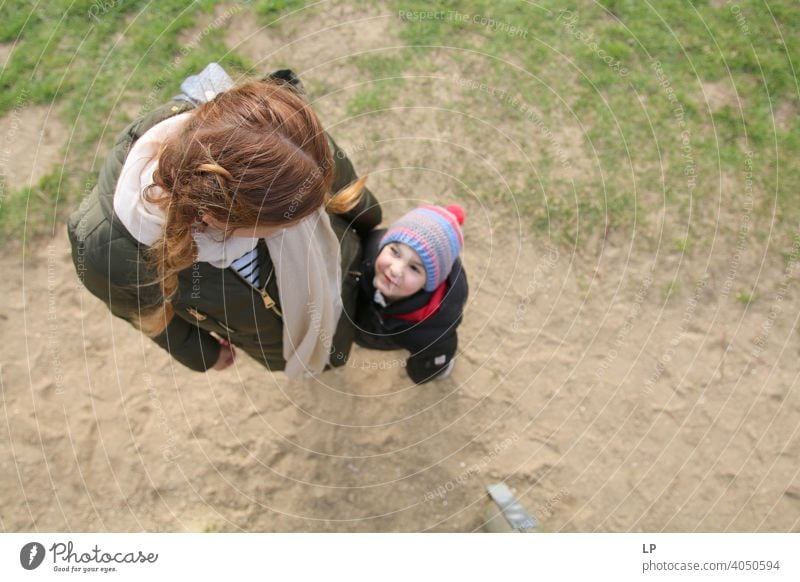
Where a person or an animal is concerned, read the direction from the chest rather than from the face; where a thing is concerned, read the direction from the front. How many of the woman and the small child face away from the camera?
0

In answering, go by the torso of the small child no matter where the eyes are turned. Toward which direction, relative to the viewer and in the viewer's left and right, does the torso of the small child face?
facing the viewer and to the left of the viewer

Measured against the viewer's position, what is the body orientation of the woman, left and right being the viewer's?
facing the viewer and to the right of the viewer

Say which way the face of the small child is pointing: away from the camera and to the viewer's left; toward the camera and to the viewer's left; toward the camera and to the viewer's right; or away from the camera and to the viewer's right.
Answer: toward the camera and to the viewer's left
